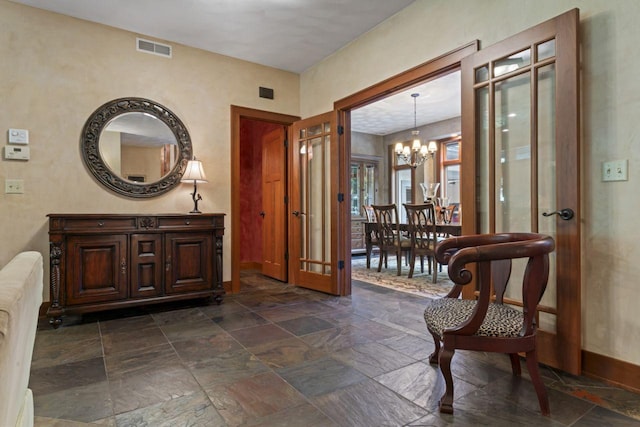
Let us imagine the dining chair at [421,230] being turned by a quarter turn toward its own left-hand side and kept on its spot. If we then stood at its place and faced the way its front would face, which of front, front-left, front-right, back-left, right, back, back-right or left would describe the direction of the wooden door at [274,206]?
front-left

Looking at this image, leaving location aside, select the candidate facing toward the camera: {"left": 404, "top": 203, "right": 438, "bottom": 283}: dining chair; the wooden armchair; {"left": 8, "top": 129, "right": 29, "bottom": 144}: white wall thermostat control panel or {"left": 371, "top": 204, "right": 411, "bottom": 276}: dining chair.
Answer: the white wall thermostat control panel

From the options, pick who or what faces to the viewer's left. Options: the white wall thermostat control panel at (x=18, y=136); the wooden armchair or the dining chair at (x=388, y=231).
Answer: the wooden armchair

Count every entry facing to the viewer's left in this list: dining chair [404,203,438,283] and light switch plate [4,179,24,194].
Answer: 0

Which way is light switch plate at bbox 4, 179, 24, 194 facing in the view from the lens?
facing the viewer

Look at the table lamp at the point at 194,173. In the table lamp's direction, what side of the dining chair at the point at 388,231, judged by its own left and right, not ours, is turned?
back

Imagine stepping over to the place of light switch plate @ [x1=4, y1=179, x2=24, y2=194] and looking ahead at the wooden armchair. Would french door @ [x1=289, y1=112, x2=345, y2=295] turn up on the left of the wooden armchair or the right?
left

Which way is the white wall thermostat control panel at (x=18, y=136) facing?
toward the camera

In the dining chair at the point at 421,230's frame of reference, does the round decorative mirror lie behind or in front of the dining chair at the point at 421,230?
behind

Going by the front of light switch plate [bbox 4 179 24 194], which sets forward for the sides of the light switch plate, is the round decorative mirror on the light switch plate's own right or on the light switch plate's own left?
on the light switch plate's own left

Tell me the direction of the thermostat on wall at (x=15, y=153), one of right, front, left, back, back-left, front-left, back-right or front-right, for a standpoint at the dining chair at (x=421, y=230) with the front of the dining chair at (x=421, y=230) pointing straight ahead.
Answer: back

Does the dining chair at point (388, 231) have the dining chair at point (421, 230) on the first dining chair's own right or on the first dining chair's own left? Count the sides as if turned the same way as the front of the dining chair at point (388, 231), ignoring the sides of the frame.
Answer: on the first dining chair's own right

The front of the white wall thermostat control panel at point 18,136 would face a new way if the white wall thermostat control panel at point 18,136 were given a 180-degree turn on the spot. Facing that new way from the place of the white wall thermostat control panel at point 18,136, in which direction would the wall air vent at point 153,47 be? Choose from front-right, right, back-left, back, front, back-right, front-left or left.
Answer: right

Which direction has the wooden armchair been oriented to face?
to the viewer's left

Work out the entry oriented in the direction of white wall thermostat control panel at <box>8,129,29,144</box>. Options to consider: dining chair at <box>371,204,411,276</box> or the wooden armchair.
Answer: the wooden armchair

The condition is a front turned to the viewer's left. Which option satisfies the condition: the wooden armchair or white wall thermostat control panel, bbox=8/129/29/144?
the wooden armchair

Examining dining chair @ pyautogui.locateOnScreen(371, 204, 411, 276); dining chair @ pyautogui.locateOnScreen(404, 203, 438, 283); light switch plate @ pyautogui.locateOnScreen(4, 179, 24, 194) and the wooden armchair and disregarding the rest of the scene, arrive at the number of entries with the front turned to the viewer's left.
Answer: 1

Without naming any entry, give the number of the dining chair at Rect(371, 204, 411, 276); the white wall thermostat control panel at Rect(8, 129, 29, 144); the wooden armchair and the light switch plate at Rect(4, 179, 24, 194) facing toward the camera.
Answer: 2
